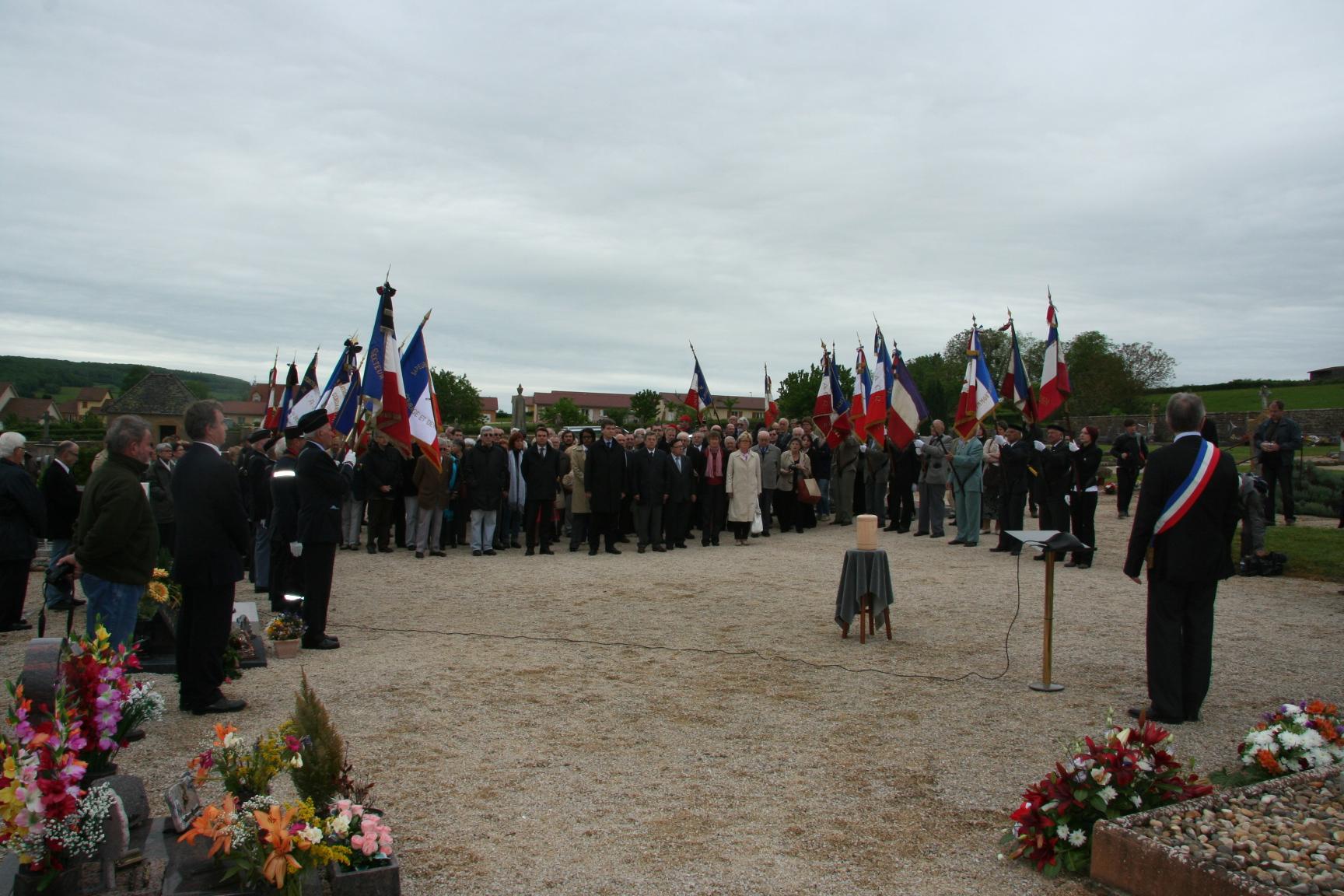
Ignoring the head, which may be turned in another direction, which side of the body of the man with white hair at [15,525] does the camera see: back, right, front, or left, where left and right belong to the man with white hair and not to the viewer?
right

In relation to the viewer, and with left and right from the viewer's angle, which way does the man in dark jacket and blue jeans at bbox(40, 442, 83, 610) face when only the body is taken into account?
facing to the right of the viewer

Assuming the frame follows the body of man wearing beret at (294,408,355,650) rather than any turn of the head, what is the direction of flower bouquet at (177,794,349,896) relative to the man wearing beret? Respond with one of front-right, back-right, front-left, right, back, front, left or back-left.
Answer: right

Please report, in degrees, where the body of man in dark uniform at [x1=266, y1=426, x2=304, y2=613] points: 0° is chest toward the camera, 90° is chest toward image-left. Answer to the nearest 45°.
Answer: approximately 270°

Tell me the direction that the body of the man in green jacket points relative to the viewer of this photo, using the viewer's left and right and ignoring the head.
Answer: facing to the right of the viewer

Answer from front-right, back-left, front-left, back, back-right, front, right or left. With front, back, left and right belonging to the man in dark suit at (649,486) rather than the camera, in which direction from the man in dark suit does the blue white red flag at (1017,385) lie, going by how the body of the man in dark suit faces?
left

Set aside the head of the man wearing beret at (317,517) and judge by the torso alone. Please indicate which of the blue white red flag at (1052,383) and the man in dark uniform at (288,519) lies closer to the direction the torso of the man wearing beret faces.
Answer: the blue white red flag

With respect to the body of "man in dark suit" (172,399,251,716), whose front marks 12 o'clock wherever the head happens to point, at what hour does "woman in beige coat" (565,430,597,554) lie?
The woman in beige coat is roughly at 10 o'clock from the man in dark suit.

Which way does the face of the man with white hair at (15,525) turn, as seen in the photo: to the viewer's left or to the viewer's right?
to the viewer's right

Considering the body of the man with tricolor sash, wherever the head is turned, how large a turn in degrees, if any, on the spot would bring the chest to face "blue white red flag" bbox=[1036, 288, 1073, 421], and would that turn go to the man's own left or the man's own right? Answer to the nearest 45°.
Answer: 0° — they already face it

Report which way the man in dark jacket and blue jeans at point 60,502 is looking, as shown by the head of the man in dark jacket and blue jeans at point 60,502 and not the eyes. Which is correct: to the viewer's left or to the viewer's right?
to the viewer's right

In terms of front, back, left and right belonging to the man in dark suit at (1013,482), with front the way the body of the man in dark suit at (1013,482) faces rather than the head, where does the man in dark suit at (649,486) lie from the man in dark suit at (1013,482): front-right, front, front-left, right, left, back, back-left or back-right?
front-right

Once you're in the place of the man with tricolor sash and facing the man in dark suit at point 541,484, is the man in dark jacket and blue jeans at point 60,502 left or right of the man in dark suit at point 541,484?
left

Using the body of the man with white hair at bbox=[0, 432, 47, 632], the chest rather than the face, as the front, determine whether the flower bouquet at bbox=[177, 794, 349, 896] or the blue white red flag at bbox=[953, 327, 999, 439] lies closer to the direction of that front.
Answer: the blue white red flag
